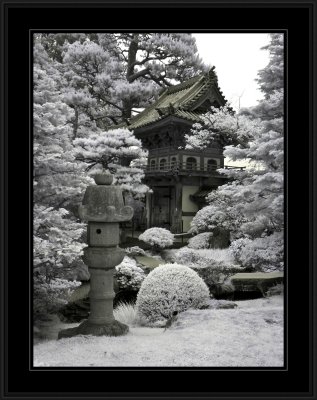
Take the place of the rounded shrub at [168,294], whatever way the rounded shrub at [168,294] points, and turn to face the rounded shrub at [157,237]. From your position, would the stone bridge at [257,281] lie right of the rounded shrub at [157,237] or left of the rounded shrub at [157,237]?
right
